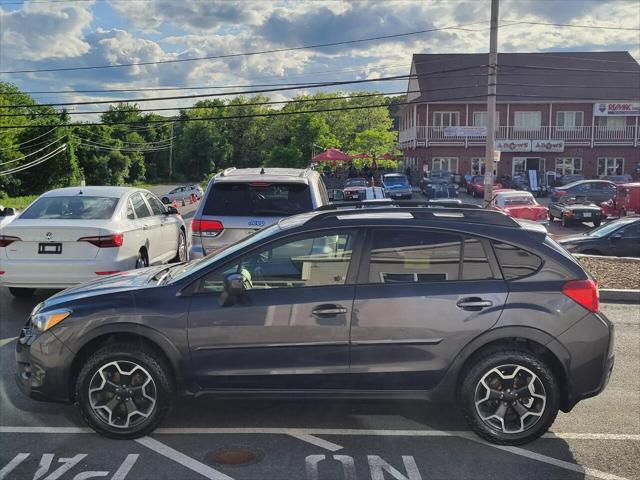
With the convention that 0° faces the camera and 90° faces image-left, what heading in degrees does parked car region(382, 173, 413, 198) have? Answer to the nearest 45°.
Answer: approximately 0°

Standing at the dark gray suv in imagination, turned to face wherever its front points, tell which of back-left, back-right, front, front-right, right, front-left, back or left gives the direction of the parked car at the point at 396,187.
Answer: right

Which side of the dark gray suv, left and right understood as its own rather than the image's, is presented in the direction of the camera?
left

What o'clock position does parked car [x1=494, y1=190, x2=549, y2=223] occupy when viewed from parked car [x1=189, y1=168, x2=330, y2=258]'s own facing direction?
parked car [x1=494, y1=190, x2=549, y2=223] is roughly at 1 o'clock from parked car [x1=189, y1=168, x2=330, y2=258].

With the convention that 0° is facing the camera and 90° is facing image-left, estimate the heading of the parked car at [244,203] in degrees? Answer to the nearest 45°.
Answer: approximately 180°

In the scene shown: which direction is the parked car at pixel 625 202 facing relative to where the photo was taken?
to the viewer's left

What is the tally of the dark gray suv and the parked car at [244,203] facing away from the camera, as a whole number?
1
